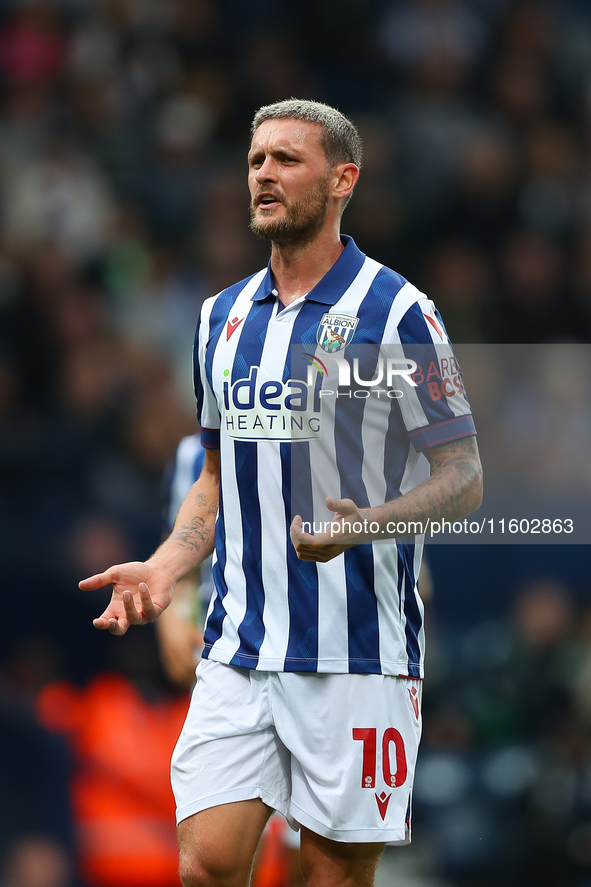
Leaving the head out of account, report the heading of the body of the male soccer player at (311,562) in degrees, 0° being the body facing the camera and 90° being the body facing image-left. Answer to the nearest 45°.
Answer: approximately 45°

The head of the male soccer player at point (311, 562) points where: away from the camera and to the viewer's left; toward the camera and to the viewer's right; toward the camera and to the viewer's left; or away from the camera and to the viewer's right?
toward the camera and to the viewer's left
